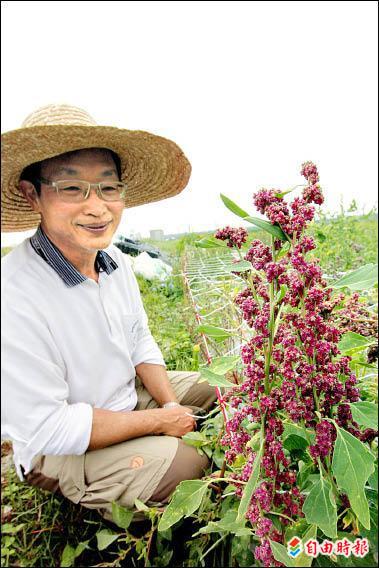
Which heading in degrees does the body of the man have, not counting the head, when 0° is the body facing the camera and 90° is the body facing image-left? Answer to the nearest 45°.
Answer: approximately 315°
